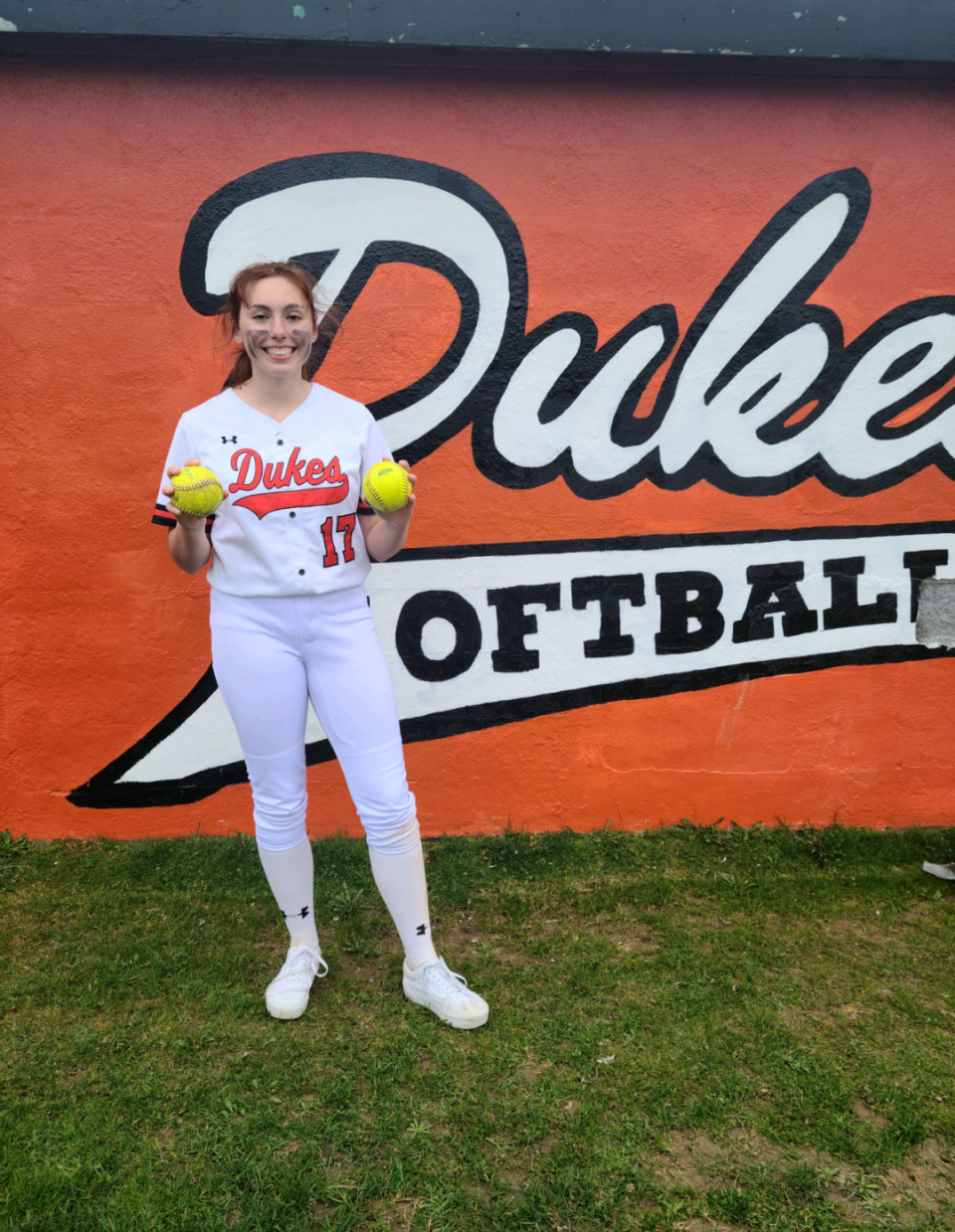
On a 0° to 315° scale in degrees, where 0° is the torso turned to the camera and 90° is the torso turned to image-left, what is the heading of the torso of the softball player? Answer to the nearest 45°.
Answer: approximately 0°
